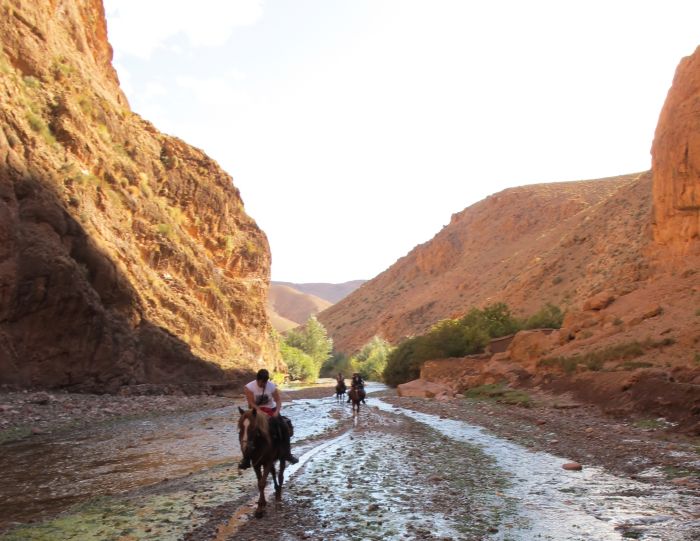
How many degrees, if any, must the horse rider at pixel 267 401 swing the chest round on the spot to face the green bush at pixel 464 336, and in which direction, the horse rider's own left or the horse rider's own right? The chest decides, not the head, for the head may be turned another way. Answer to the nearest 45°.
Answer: approximately 135° to the horse rider's own left

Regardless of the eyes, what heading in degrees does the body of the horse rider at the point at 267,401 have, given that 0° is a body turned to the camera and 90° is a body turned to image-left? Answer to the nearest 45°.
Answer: approximately 0°

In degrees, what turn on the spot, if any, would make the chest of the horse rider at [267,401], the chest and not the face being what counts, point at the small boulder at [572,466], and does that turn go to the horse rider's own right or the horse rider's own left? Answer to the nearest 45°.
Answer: approximately 90° to the horse rider's own left

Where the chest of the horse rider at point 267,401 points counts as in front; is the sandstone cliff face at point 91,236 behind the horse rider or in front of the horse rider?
behind

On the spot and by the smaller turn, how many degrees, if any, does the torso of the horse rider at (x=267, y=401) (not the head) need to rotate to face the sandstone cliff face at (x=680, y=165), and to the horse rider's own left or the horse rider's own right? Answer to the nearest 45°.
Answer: approximately 135° to the horse rider's own left

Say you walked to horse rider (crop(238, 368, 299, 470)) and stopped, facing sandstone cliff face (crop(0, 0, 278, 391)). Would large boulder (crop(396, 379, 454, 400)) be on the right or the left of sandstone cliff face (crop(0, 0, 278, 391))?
right

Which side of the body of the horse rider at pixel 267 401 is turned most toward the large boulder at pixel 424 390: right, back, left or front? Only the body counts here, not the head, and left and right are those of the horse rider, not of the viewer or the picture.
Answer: back

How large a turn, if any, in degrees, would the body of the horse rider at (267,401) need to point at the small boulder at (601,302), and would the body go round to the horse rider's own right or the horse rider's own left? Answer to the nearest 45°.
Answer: approximately 135° to the horse rider's own left
